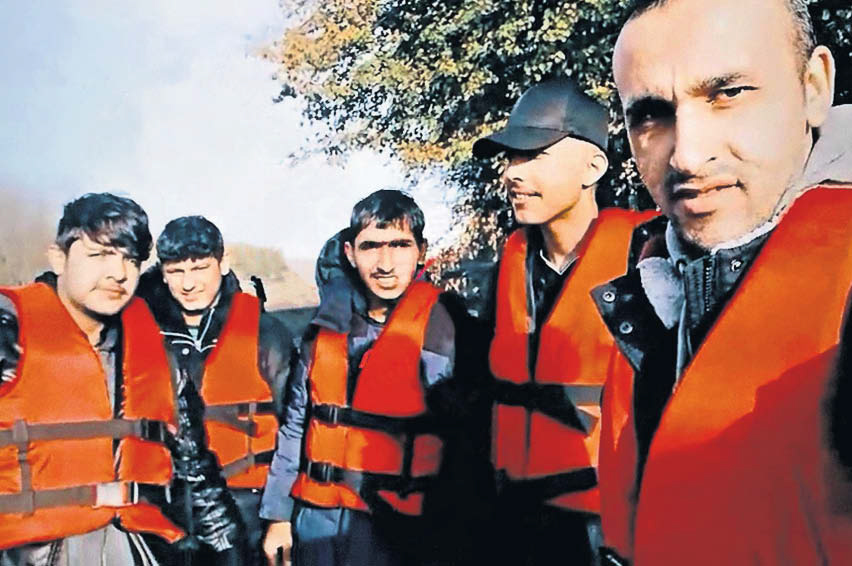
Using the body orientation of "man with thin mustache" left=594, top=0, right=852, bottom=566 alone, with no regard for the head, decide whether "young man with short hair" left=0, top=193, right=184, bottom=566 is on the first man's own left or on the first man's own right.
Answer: on the first man's own right

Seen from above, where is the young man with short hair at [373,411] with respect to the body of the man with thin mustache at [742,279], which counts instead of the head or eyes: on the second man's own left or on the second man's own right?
on the second man's own right

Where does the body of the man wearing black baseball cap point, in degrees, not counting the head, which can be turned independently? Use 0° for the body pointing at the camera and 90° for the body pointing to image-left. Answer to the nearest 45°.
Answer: approximately 45°

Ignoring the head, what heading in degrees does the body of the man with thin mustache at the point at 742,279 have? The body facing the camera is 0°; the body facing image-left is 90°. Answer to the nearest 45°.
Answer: approximately 45°

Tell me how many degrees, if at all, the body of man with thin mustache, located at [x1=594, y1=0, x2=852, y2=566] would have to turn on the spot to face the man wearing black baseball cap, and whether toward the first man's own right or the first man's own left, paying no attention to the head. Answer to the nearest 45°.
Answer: approximately 135° to the first man's own right
